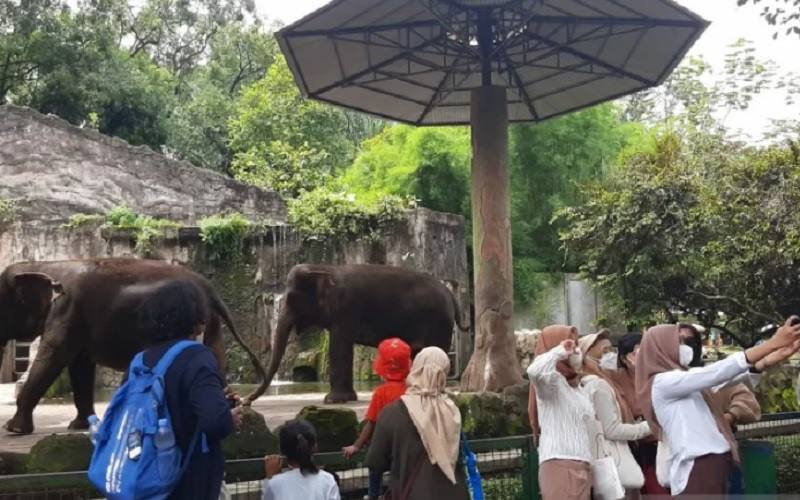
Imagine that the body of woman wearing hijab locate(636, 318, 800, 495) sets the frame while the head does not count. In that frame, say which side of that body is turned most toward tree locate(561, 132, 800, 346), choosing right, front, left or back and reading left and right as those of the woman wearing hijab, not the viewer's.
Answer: left

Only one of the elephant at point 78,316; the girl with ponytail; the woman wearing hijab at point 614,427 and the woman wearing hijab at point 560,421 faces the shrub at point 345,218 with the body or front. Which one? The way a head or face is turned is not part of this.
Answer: the girl with ponytail

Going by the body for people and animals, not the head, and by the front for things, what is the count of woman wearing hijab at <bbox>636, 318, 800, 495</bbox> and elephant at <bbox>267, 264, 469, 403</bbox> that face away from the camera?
0

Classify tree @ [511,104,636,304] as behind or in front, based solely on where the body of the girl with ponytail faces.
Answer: in front

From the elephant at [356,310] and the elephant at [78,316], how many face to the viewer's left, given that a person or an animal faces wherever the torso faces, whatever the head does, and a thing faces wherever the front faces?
2

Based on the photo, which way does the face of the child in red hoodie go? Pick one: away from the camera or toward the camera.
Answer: away from the camera

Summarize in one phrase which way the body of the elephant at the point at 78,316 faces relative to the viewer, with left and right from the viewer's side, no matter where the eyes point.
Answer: facing to the left of the viewer

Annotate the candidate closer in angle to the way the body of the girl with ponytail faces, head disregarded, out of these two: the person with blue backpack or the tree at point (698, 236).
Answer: the tree

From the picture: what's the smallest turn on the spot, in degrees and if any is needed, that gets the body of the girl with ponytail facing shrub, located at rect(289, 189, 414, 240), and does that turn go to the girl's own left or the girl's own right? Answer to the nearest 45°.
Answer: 0° — they already face it

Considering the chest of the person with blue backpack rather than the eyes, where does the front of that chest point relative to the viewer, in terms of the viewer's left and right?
facing away from the viewer and to the right of the viewer

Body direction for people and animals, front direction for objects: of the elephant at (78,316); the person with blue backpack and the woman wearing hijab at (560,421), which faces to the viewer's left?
the elephant

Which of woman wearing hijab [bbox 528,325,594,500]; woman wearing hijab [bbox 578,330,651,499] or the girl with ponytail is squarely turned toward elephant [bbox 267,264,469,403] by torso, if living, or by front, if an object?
the girl with ponytail

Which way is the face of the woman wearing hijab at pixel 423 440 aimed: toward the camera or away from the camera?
away from the camera

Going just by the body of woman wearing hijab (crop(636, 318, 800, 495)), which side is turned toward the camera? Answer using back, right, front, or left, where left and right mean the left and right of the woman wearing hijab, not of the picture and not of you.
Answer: right

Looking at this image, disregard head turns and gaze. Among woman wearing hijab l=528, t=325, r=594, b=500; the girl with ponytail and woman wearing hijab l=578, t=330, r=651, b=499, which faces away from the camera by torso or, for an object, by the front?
the girl with ponytail

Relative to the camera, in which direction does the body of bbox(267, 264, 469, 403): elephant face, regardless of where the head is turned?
to the viewer's left
